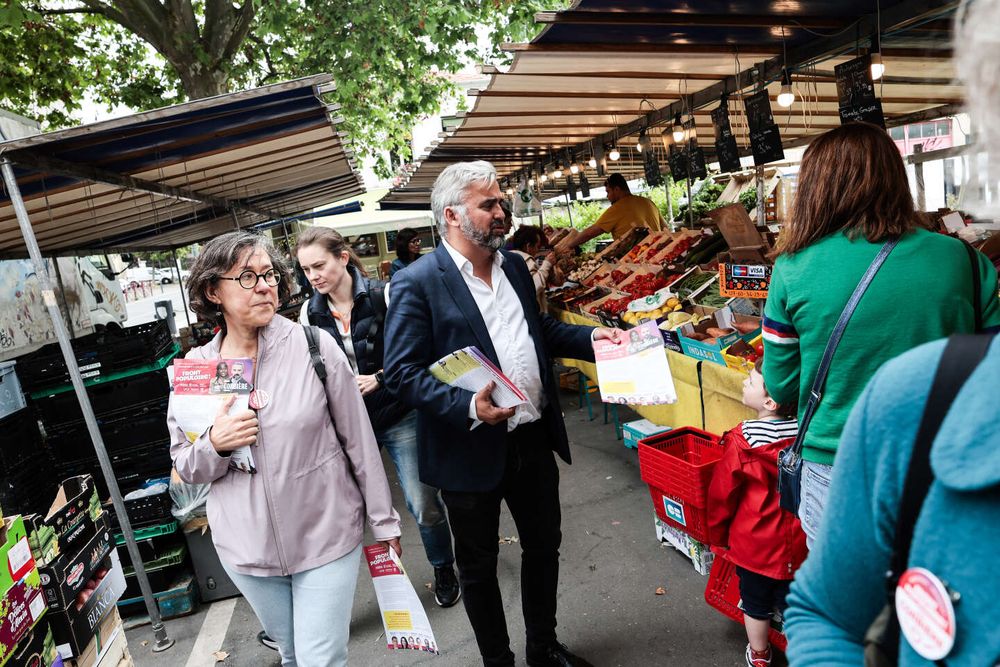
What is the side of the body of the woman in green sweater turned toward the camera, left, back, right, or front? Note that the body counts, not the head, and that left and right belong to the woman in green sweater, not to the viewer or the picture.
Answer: back

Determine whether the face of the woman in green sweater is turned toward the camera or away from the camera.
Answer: away from the camera

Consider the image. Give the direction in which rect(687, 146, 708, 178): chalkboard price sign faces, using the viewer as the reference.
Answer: facing the viewer and to the left of the viewer

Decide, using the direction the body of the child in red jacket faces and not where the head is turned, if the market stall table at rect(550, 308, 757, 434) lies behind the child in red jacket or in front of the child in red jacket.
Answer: in front

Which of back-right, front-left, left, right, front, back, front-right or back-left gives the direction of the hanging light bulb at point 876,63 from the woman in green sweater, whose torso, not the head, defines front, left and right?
front

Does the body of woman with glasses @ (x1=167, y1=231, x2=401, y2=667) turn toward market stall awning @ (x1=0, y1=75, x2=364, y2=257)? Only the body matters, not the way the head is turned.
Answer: no

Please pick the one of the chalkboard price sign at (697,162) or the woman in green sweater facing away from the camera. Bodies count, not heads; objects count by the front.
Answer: the woman in green sweater

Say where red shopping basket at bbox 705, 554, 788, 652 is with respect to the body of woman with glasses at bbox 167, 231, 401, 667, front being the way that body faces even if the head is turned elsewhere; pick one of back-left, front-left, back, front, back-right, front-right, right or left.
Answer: left

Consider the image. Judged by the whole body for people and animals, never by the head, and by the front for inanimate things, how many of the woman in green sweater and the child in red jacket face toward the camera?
0

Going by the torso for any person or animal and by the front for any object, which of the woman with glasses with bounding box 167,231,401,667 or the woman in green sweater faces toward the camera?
the woman with glasses

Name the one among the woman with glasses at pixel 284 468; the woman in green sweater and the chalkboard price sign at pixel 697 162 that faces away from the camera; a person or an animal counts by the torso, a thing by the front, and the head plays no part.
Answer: the woman in green sweater

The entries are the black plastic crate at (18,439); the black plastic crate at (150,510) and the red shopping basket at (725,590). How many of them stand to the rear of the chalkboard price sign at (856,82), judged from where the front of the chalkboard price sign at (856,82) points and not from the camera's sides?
0

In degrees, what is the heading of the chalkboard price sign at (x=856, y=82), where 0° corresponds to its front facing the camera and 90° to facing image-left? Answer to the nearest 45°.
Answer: approximately 45°

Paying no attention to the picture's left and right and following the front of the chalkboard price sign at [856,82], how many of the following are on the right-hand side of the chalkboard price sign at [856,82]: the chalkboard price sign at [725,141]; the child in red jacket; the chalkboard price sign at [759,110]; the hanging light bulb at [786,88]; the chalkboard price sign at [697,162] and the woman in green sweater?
4

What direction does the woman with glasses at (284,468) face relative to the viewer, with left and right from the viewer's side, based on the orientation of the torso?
facing the viewer

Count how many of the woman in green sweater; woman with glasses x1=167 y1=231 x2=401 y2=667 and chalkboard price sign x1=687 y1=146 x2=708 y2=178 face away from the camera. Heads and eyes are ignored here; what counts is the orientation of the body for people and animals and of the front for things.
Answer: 1

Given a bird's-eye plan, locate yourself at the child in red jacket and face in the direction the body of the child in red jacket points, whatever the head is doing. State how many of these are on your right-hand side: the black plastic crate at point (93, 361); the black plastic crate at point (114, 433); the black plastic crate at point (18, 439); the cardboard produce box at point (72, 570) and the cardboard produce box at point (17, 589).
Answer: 0
